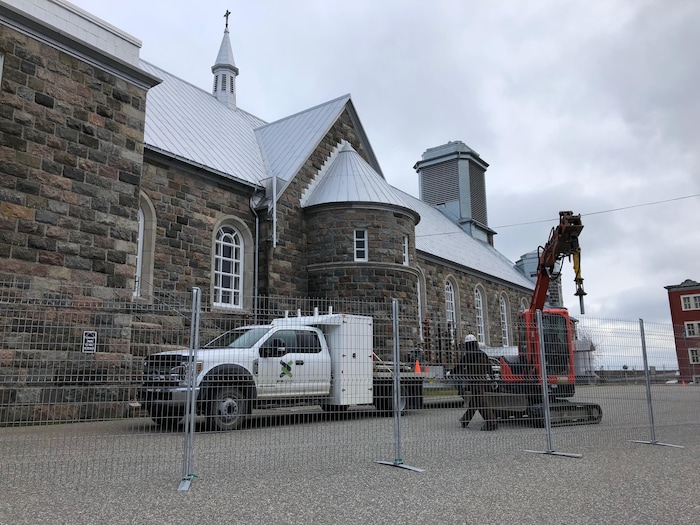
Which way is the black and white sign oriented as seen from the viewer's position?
toward the camera

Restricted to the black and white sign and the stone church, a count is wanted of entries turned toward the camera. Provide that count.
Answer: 1

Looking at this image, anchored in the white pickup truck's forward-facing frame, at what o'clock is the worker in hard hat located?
The worker in hard hat is roughly at 7 o'clock from the white pickup truck.

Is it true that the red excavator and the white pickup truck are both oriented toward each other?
no

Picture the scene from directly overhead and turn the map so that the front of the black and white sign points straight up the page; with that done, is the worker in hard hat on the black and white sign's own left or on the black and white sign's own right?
on the black and white sign's own left

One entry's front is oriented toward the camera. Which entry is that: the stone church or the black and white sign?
the black and white sign

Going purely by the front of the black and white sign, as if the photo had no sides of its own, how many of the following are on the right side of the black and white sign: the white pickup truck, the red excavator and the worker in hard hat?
0

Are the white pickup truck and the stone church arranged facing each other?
no

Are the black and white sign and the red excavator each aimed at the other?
no

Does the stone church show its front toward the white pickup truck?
no

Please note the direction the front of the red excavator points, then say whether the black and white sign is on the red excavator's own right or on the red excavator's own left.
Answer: on the red excavator's own right

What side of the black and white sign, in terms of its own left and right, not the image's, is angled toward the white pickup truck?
left

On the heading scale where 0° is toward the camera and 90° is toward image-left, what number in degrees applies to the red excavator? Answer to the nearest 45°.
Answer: approximately 315°

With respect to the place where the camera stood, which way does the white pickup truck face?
facing the viewer and to the left of the viewer

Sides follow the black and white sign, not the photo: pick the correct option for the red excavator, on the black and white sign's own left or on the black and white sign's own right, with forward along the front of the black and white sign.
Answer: on the black and white sign's own left

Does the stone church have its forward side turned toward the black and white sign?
no

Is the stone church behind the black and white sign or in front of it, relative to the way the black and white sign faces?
behind
